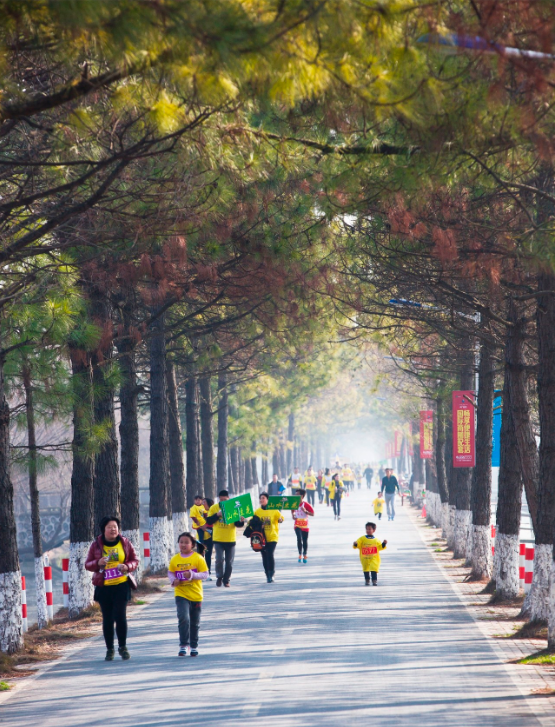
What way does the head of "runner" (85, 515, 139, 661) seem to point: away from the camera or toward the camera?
toward the camera

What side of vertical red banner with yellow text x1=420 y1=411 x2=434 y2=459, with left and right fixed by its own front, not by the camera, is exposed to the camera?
front

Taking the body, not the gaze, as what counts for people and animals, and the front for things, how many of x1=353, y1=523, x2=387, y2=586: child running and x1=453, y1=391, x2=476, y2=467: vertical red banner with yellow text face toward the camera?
2

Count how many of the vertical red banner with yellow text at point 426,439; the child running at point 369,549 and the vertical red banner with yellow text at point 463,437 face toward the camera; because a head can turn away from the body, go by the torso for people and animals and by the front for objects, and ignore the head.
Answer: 3

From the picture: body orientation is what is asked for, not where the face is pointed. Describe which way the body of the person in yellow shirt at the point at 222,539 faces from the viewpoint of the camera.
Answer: toward the camera

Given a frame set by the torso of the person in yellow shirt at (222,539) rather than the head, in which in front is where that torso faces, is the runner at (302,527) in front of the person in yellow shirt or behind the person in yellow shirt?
behind

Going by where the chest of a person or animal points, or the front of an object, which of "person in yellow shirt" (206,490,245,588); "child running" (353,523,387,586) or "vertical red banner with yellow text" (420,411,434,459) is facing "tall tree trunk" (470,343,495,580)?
the vertical red banner with yellow text

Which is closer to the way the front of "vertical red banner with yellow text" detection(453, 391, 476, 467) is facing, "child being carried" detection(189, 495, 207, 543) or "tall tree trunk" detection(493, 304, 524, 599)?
the tall tree trunk

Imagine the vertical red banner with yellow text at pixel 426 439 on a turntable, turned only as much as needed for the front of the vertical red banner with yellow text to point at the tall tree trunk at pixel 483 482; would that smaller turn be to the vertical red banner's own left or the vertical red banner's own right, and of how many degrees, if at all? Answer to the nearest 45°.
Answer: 0° — it already faces it

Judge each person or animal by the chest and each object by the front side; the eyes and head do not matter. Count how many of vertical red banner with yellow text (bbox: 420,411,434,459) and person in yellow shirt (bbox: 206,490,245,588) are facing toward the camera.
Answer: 2

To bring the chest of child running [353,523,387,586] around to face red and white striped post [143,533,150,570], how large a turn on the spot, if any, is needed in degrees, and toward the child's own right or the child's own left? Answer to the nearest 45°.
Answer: approximately 135° to the child's own right

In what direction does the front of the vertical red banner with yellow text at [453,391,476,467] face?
toward the camera

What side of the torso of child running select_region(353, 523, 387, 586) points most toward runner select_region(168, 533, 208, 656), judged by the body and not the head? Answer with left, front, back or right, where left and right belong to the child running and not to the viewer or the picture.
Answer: front

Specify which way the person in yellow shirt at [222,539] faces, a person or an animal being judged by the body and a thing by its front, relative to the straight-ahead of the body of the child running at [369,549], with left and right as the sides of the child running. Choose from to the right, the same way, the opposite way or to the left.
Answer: the same way

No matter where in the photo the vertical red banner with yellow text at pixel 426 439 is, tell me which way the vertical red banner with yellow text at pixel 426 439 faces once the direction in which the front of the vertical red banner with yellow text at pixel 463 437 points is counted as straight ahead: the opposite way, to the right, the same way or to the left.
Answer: the same way
